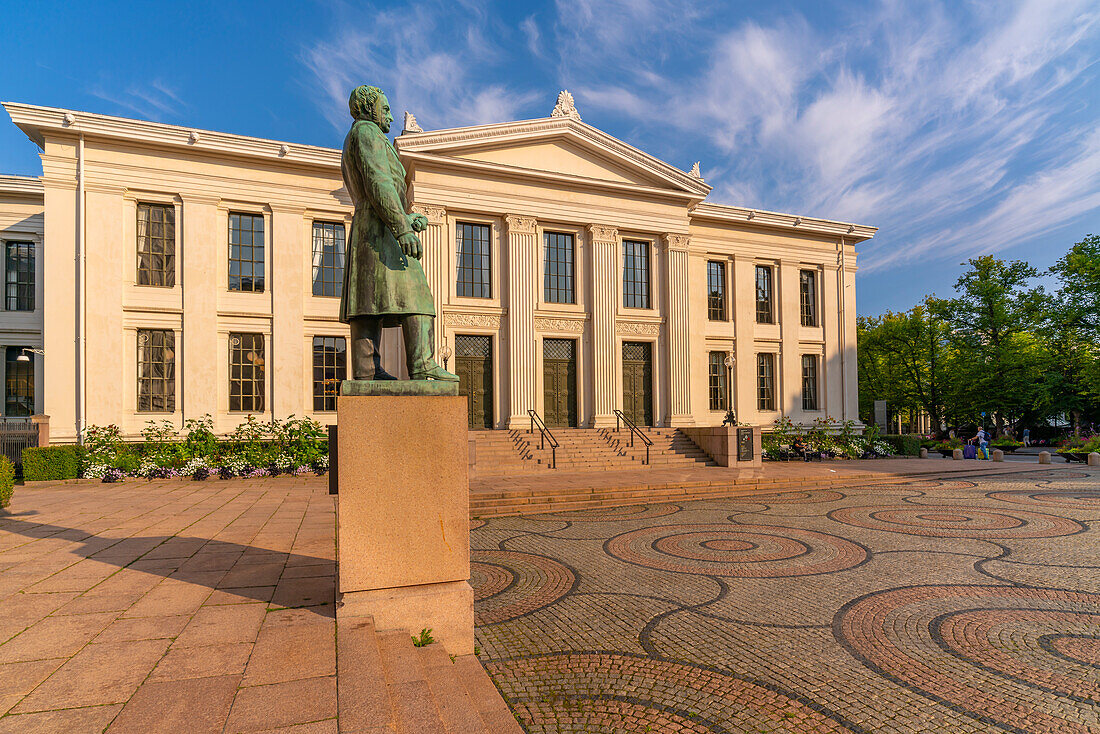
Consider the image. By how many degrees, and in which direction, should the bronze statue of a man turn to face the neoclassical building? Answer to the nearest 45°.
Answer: approximately 90° to its left

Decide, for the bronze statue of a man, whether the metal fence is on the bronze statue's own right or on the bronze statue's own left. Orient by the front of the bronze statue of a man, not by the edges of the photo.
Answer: on the bronze statue's own left

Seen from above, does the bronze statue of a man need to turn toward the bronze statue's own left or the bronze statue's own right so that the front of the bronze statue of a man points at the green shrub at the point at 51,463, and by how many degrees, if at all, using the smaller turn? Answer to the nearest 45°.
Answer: approximately 135° to the bronze statue's own left

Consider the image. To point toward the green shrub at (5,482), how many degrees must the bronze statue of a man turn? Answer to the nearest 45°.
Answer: approximately 135° to its left

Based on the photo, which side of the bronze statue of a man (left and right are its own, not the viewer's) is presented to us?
right
